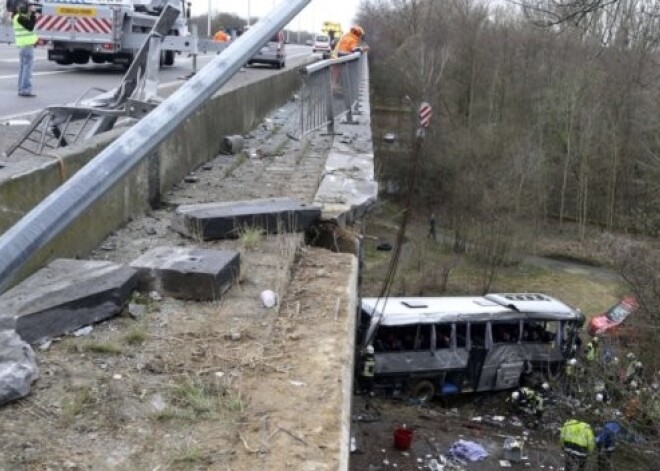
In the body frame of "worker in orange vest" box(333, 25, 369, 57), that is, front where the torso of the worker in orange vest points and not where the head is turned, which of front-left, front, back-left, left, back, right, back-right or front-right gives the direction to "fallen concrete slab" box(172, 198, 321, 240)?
right

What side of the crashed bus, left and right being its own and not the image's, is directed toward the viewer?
right

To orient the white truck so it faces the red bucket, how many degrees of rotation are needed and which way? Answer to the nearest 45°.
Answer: approximately 90° to its right

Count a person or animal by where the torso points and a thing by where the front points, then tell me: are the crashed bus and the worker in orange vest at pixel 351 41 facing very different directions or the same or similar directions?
same or similar directions

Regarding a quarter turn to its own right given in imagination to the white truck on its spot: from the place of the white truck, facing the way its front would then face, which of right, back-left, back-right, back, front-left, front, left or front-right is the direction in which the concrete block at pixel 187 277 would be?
front-right

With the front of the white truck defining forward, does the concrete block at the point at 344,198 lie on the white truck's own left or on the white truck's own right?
on the white truck's own right

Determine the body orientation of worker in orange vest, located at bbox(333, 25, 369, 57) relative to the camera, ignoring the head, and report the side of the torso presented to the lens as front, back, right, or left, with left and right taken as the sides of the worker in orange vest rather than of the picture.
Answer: right

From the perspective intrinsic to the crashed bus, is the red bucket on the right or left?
on its right

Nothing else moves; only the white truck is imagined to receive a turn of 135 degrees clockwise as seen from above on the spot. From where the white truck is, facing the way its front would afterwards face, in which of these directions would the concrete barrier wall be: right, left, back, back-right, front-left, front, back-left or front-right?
front
